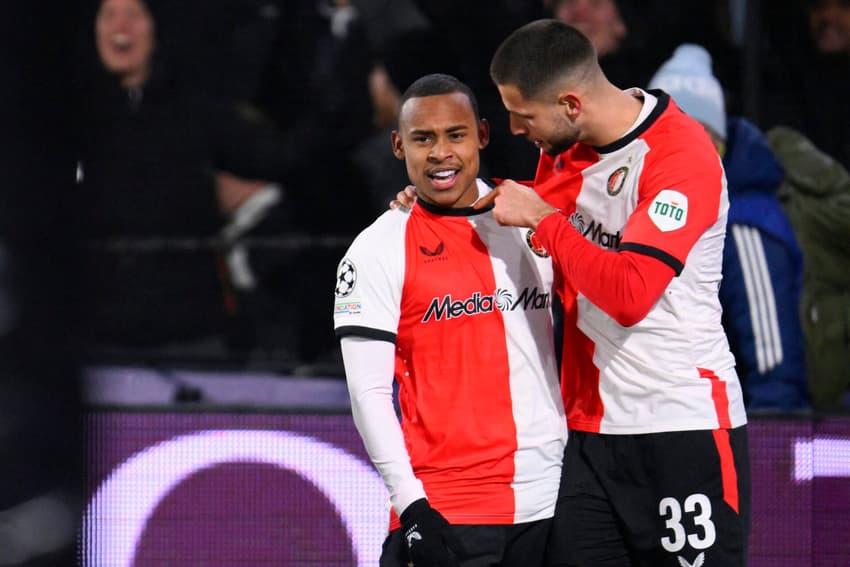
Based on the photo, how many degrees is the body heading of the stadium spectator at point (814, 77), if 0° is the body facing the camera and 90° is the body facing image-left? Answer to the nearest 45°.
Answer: approximately 0°

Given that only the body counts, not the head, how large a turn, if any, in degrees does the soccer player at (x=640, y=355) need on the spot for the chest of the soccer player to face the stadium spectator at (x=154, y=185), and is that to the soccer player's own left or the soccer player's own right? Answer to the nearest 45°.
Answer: approximately 90° to the soccer player's own right

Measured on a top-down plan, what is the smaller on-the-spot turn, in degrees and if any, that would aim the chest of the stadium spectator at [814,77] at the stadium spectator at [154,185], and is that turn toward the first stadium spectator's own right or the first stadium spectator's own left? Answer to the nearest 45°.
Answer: approximately 90° to the first stadium spectator's own right

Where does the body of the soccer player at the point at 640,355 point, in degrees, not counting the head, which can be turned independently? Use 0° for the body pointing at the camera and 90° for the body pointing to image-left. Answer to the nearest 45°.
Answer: approximately 45°

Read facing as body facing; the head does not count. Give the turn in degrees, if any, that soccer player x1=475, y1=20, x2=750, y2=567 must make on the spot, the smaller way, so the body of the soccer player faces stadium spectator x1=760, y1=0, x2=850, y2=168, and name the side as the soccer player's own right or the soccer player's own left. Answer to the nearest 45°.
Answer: approximately 180°

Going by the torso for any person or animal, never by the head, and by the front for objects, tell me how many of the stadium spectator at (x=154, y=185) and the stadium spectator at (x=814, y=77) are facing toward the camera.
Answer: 2

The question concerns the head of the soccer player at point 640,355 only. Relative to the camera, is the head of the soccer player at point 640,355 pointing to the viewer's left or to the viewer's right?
to the viewer's left

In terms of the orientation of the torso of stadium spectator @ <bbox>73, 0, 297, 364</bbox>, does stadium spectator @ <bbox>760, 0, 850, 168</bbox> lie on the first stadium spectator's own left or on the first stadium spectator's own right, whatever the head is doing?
on the first stadium spectator's own left

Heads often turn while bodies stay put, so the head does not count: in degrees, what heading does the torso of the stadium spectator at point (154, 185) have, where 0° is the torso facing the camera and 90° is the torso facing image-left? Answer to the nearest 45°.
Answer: approximately 0°

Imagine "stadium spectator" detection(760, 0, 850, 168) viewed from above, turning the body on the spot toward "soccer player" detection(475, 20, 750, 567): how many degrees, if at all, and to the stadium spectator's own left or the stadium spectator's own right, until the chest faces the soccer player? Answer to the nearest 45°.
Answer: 0° — they already face them

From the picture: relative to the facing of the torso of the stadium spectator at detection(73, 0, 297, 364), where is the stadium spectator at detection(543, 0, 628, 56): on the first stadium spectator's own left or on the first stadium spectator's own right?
on the first stadium spectator's own left
